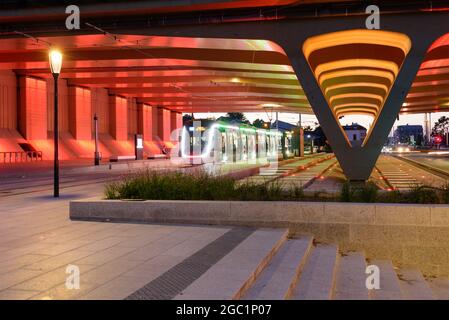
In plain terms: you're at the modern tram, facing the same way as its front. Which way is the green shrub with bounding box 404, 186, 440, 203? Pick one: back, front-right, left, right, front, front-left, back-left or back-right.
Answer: front-left

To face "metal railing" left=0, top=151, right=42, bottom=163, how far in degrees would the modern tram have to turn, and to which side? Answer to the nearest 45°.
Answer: approximately 45° to its right

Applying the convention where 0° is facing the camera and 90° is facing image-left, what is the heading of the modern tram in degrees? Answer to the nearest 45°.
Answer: approximately 45°

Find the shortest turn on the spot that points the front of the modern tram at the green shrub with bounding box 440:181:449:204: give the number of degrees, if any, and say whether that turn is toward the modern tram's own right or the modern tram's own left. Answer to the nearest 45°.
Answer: approximately 45° to the modern tram's own left

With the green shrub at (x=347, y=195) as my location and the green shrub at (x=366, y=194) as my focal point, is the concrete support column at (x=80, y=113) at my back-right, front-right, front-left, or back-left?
back-left

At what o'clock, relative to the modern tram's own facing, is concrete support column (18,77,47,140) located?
The concrete support column is roughly at 2 o'clock from the modern tram.

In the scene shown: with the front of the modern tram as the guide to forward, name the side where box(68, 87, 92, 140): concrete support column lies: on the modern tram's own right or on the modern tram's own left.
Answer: on the modern tram's own right
